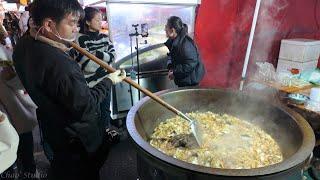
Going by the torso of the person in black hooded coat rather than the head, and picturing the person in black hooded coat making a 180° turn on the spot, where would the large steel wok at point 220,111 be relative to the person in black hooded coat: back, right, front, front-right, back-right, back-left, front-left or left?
right

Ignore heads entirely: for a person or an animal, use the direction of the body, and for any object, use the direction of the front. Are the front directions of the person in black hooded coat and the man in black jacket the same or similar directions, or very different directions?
very different directions

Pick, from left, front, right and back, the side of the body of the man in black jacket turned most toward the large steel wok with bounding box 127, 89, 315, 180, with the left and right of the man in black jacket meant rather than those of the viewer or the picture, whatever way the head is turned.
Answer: front

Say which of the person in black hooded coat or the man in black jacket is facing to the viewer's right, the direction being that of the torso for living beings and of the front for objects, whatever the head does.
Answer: the man in black jacket

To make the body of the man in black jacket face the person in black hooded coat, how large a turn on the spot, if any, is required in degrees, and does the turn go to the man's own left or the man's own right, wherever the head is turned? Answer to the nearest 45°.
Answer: approximately 45° to the man's own left

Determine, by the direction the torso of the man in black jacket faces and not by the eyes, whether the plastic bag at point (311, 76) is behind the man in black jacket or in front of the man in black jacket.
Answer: in front

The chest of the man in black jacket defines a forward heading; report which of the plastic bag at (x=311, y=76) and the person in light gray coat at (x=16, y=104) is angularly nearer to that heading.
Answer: the plastic bag

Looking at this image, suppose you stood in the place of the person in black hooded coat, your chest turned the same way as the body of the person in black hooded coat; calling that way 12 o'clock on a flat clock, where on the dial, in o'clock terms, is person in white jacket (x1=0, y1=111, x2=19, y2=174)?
The person in white jacket is roughly at 10 o'clock from the person in black hooded coat.

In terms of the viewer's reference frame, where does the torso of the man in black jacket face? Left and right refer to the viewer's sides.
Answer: facing to the right of the viewer

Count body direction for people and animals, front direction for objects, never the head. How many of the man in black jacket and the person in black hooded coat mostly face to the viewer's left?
1

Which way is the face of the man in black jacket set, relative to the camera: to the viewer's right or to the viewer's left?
to the viewer's right

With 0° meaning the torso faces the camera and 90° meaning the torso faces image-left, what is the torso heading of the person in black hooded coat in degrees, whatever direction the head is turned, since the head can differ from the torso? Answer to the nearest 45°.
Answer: approximately 90°

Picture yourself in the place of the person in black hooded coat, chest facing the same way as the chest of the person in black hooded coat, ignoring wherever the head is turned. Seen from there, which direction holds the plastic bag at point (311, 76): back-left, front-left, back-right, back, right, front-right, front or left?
back

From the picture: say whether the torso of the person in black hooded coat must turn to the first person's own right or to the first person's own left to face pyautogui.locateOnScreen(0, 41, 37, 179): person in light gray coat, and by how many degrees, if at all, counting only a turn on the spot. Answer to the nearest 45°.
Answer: approximately 45° to the first person's own left

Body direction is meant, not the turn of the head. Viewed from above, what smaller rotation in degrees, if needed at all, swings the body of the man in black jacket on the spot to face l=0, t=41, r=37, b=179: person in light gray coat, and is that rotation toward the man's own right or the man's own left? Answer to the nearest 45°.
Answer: approximately 135° to the man's own left
